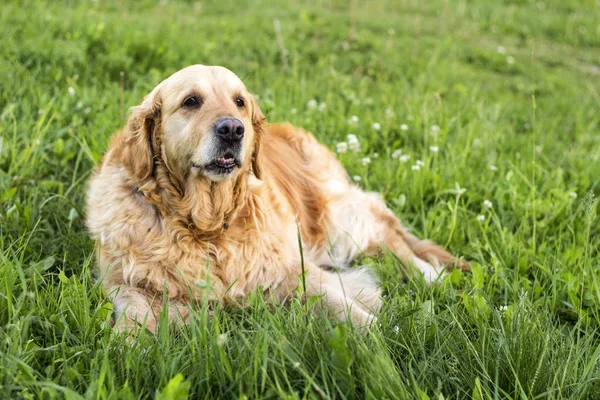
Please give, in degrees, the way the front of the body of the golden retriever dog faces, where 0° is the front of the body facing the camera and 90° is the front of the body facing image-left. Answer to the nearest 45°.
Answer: approximately 45°

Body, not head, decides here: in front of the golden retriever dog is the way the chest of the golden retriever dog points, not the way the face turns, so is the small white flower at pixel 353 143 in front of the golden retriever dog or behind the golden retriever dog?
behind

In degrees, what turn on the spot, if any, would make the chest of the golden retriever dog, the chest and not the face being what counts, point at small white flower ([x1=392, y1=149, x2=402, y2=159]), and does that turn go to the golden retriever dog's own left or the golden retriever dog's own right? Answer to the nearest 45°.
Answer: approximately 180°

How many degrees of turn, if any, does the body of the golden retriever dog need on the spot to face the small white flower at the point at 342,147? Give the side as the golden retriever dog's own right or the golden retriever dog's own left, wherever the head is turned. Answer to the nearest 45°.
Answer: approximately 180°
